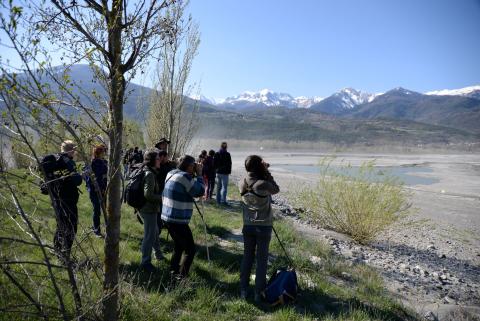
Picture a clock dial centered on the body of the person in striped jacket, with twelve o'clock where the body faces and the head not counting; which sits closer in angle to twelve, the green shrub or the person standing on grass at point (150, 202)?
the green shrub

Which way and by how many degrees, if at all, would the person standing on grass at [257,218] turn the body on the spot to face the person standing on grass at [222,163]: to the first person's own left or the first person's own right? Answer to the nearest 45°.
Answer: approximately 45° to the first person's own left

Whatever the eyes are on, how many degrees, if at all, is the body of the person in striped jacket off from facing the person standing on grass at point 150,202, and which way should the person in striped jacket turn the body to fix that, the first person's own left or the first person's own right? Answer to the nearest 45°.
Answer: approximately 90° to the first person's own left

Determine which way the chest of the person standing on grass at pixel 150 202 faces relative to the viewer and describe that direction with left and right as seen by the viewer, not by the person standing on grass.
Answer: facing to the right of the viewer

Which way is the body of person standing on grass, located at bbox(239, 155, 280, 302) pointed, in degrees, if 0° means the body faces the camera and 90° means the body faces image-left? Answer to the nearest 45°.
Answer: approximately 225°

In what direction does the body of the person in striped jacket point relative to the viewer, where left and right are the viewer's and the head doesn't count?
facing away from the viewer and to the right of the viewer

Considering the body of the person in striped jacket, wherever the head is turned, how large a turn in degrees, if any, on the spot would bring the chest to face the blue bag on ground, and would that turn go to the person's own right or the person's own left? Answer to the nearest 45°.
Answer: approximately 45° to the person's own right

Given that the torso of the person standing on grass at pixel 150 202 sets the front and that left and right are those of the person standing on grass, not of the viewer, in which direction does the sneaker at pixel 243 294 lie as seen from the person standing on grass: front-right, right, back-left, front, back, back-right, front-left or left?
front-right

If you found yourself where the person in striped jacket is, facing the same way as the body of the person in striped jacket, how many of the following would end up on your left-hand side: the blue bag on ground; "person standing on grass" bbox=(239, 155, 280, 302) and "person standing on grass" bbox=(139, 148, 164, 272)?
1

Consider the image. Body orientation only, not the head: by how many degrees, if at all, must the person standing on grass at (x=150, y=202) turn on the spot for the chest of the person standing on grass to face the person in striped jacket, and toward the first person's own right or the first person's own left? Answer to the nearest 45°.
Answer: approximately 45° to the first person's own right
